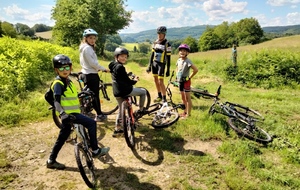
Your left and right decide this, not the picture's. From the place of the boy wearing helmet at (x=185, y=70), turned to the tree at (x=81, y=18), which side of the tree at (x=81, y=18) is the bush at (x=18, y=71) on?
left

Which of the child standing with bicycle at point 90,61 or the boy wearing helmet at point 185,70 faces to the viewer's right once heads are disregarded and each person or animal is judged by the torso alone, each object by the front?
the child standing with bicycle

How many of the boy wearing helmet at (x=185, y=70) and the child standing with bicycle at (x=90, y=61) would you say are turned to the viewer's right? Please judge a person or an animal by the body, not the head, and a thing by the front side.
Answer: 1

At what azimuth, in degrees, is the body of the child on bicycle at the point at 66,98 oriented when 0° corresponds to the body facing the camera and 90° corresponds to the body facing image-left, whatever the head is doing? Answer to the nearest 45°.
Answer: approximately 315°

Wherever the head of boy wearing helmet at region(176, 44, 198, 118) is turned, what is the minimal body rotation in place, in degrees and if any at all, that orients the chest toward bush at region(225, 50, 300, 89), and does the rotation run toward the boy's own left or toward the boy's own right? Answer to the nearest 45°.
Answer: approximately 180°

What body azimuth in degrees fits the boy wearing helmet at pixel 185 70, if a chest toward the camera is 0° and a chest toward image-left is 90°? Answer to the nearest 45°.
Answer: approximately 45°

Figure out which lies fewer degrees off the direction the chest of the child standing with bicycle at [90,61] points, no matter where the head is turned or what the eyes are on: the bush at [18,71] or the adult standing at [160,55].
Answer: the adult standing

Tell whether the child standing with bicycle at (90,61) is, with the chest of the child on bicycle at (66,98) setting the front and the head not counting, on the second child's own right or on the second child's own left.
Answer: on the second child's own left

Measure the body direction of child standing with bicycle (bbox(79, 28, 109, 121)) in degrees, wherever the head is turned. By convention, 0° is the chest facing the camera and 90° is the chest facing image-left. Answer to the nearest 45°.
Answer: approximately 270°
